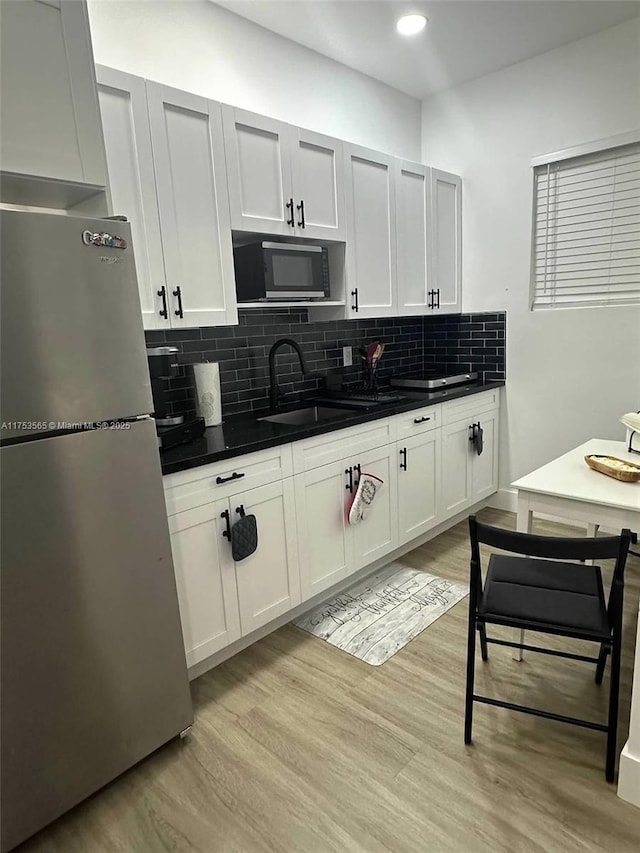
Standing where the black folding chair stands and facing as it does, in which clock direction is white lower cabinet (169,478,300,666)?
The white lower cabinet is roughly at 9 o'clock from the black folding chair.

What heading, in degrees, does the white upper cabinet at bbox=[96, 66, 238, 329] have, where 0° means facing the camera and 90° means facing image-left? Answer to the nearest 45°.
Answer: approximately 315°

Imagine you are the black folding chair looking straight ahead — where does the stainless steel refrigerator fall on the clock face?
The stainless steel refrigerator is roughly at 8 o'clock from the black folding chair.

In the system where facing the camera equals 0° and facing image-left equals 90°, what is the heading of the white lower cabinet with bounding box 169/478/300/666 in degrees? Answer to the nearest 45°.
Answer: approximately 315°

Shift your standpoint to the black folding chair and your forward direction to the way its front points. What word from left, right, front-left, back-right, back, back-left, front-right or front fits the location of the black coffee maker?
left

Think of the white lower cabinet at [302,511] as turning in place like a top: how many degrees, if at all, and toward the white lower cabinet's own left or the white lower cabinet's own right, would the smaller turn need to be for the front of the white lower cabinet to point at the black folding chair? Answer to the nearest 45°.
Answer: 0° — it already faces it

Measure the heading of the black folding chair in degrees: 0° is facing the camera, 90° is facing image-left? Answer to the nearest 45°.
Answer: approximately 180°

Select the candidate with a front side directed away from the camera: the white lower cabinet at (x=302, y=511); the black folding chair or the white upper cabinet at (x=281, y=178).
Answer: the black folding chair

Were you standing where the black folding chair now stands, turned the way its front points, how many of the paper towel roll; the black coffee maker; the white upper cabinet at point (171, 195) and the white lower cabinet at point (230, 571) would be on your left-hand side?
4
